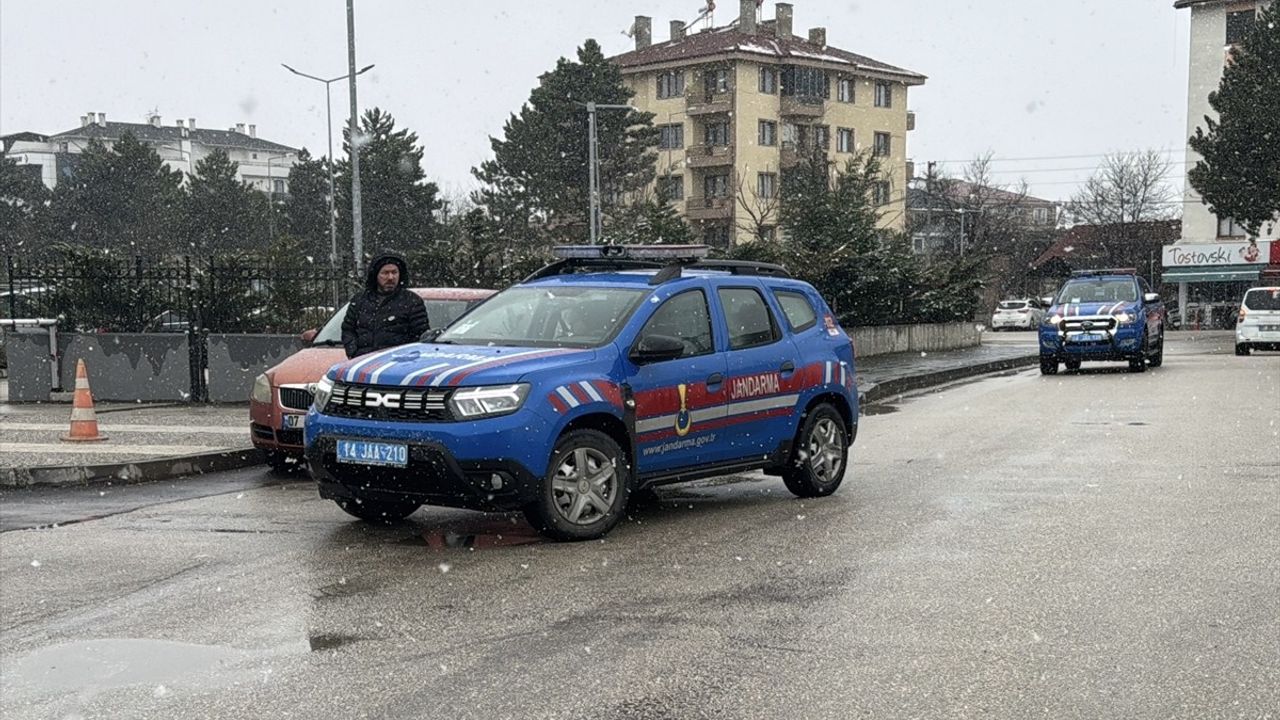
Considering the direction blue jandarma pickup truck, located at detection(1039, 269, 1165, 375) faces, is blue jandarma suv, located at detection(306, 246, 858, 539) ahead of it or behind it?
ahead

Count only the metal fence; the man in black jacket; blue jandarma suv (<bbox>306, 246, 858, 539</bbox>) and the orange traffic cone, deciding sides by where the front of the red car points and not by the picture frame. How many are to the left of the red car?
2

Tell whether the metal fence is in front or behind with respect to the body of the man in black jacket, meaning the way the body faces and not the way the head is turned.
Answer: behind

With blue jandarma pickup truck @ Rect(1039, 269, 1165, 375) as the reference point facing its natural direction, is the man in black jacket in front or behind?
in front

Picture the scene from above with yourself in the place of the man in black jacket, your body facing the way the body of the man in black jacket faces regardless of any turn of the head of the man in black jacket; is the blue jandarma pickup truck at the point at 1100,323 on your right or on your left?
on your left

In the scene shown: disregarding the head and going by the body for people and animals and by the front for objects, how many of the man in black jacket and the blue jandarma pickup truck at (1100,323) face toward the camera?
2

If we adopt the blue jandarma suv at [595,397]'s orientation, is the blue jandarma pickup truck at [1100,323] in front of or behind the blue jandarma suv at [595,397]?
behind

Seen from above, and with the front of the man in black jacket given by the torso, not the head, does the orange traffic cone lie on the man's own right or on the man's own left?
on the man's own right
